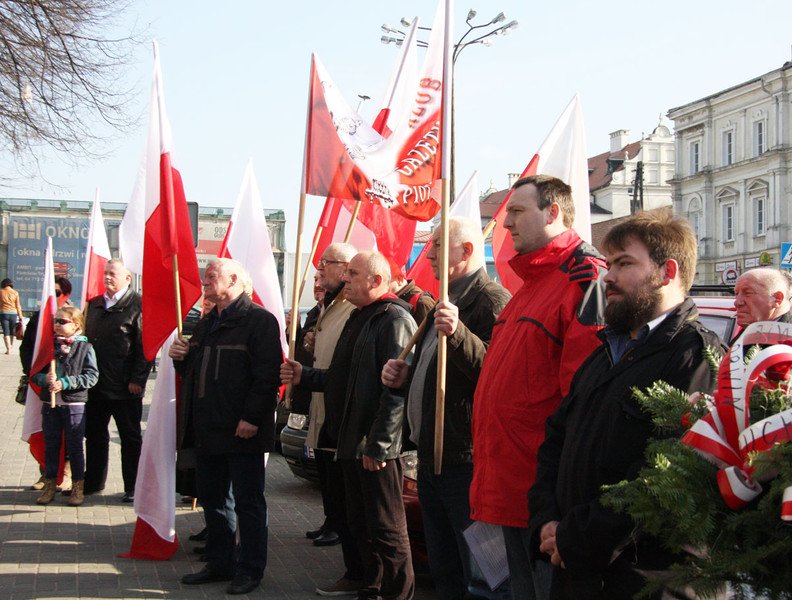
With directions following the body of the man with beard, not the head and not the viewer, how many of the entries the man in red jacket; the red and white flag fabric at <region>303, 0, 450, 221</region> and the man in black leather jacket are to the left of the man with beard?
0

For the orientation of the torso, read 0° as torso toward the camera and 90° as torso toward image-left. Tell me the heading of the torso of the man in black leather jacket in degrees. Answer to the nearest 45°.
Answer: approximately 90°

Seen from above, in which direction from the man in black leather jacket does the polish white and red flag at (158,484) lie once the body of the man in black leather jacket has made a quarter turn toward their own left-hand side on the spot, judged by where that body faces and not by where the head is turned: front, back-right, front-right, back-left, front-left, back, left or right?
back-right

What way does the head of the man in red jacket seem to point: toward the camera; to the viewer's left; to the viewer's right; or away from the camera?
to the viewer's left

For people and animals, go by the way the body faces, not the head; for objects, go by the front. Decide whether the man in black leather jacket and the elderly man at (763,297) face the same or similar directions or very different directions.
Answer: same or similar directions

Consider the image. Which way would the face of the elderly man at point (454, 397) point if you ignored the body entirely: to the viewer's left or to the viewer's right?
to the viewer's left

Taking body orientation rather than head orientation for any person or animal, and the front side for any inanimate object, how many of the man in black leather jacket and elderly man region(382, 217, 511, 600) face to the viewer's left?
2

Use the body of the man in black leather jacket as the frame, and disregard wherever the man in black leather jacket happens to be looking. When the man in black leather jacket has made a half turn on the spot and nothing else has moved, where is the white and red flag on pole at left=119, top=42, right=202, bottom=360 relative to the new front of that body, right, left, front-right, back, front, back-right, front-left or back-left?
back-left

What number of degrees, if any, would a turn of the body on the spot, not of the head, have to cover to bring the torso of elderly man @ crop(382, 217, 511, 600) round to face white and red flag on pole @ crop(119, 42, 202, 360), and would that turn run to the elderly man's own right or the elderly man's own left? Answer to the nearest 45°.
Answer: approximately 45° to the elderly man's own right

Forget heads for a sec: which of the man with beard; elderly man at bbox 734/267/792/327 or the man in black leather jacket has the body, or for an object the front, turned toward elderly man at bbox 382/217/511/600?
elderly man at bbox 734/267/792/327

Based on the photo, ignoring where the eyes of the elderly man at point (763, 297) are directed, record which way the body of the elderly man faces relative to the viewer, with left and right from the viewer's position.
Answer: facing the viewer and to the left of the viewer

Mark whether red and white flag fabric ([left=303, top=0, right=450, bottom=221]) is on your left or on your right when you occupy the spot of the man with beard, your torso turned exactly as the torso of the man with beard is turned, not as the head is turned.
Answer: on your right

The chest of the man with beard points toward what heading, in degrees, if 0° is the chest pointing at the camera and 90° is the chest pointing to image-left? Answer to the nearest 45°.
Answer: approximately 45°

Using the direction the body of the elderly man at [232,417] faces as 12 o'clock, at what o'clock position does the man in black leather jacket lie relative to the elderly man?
The man in black leather jacket is roughly at 9 o'clock from the elderly man.

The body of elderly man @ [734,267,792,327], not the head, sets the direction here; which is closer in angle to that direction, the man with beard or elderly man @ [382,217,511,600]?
the elderly man

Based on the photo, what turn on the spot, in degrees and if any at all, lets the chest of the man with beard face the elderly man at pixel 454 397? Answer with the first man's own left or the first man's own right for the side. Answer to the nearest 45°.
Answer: approximately 90° to the first man's own right

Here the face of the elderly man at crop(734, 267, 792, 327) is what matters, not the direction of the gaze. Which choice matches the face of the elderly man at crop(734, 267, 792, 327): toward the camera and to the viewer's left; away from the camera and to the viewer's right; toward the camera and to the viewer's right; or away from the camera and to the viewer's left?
toward the camera and to the viewer's left

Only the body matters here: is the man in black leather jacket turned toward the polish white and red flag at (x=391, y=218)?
no
